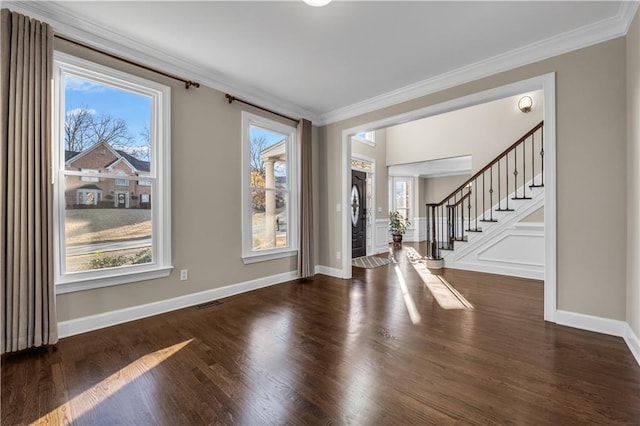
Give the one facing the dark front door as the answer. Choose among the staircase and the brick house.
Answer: the staircase

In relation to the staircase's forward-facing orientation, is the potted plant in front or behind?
in front

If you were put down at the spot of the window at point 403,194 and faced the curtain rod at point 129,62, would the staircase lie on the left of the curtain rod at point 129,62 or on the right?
left

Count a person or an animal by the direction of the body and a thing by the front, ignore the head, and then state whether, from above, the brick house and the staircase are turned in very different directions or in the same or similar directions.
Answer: very different directions

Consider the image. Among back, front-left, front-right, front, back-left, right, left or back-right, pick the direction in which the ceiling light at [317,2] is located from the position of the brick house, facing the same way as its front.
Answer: front-left

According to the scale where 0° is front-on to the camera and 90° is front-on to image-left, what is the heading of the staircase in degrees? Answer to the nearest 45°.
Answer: approximately 90°
